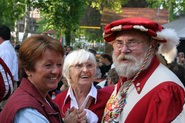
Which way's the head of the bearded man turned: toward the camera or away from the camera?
toward the camera

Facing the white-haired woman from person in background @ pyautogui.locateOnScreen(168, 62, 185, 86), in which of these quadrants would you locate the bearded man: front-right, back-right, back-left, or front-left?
front-left

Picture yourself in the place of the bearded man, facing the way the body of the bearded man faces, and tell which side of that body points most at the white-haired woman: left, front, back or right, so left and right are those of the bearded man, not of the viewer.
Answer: right

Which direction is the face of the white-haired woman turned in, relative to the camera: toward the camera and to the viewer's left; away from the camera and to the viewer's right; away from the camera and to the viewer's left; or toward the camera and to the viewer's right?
toward the camera and to the viewer's right

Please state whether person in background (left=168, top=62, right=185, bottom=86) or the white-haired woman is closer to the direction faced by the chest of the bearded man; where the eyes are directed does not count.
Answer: the white-haired woman

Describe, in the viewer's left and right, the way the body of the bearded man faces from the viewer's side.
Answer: facing the viewer and to the left of the viewer

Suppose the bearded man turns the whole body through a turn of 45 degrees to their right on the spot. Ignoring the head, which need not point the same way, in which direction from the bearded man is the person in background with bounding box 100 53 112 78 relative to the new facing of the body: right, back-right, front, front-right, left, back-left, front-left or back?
right
